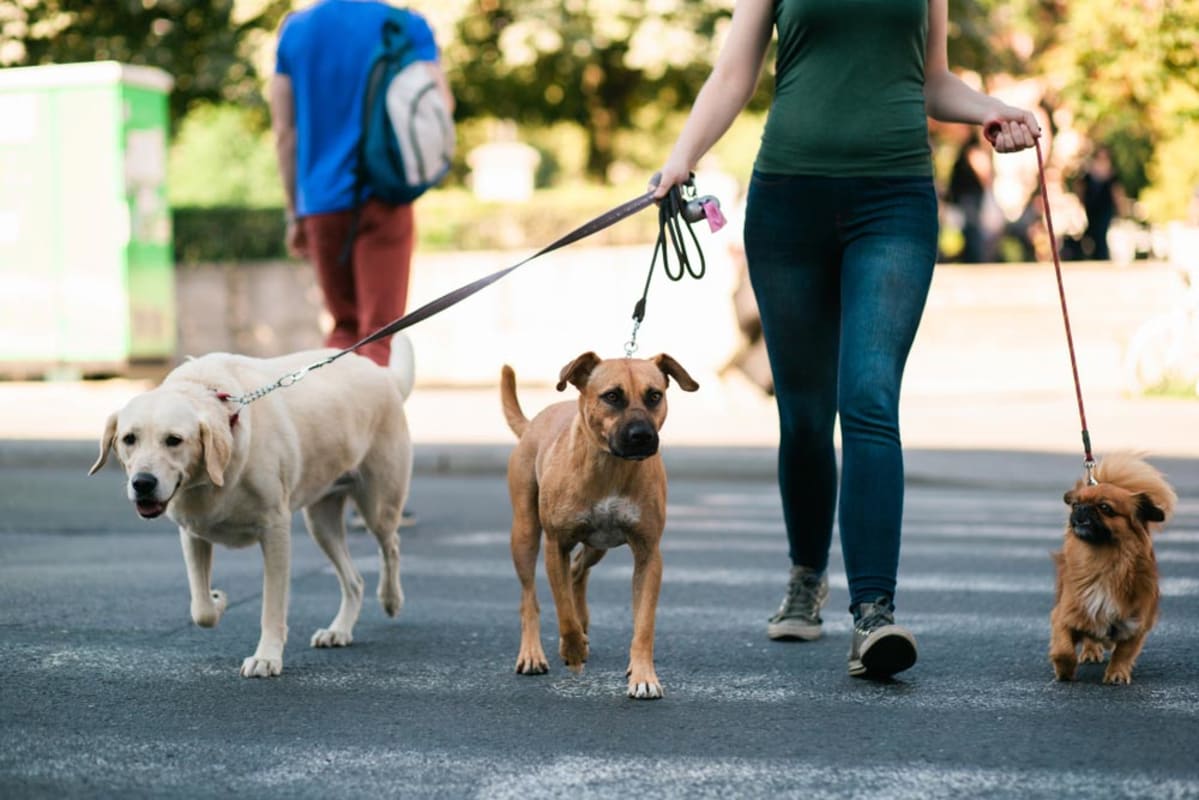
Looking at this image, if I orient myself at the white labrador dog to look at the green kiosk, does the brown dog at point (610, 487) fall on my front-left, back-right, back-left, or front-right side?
back-right

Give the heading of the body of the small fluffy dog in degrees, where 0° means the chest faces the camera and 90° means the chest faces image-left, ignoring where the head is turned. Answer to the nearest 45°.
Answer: approximately 0°

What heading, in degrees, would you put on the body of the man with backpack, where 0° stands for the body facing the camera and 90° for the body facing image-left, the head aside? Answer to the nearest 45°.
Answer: approximately 180°

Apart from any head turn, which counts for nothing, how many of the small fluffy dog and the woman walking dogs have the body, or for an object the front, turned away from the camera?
0

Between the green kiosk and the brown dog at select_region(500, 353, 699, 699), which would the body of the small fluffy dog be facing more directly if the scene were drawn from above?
the brown dog

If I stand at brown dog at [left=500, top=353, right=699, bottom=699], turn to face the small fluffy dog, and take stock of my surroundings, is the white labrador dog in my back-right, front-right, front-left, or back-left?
back-left

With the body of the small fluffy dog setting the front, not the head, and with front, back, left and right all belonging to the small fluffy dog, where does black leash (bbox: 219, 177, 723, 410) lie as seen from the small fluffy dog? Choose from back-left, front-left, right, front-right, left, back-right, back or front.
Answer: right

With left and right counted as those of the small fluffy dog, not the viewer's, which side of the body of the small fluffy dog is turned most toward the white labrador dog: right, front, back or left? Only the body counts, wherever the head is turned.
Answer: right

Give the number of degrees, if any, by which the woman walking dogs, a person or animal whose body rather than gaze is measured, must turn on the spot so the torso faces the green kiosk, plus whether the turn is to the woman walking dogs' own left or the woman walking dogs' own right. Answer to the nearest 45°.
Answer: approximately 135° to the woman walking dogs' own right
